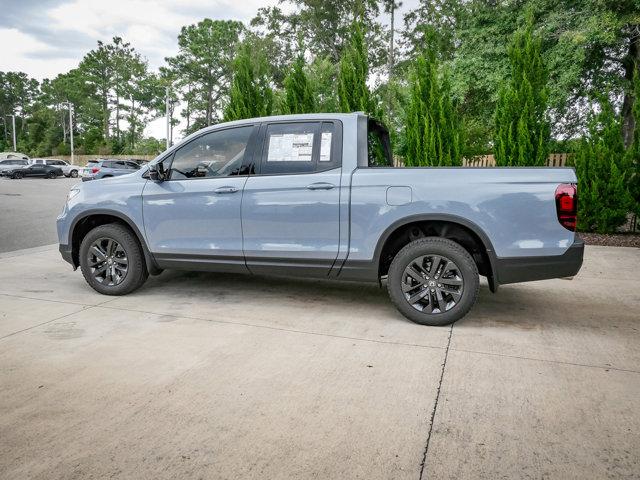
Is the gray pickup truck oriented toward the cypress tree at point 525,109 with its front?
no

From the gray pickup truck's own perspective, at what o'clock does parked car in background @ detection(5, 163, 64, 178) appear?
The parked car in background is roughly at 2 o'clock from the gray pickup truck.

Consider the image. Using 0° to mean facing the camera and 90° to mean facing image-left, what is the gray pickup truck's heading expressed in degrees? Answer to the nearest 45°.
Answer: approximately 90°

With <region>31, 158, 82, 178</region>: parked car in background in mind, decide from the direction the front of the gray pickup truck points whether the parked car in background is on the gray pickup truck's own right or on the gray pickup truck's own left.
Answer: on the gray pickup truck's own right

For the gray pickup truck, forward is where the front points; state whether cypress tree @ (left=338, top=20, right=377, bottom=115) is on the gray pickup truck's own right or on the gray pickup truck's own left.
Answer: on the gray pickup truck's own right

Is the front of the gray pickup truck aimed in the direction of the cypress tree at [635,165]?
no

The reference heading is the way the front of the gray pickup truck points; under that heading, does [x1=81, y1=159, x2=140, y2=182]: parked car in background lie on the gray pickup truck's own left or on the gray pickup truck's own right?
on the gray pickup truck's own right

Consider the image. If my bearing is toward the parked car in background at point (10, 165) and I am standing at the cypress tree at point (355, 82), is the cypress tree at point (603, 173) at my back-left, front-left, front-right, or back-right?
back-right

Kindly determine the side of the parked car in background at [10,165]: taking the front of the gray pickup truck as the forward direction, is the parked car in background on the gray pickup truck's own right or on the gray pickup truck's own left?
on the gray pickup truck's own right
